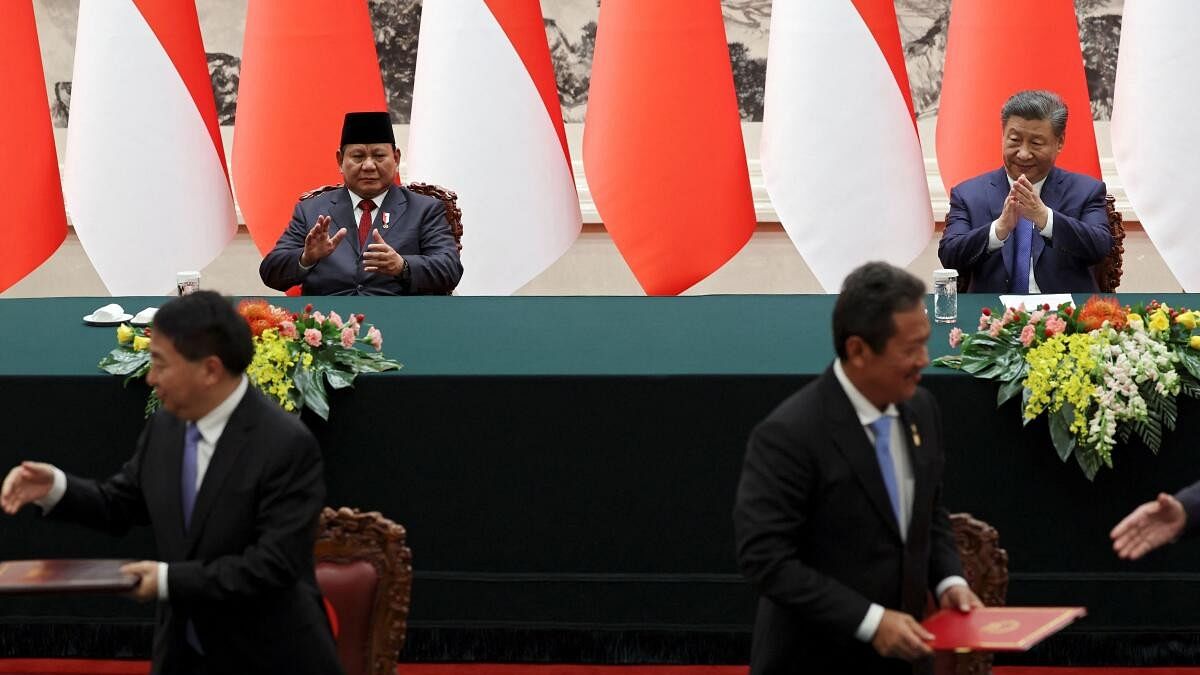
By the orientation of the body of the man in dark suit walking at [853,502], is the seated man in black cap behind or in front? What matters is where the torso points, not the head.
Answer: behind

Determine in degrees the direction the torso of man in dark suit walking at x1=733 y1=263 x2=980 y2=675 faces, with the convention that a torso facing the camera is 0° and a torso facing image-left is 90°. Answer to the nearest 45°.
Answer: approximately 315°

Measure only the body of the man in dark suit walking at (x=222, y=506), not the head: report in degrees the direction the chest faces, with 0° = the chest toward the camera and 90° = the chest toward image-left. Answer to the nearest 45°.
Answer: approximately 45°

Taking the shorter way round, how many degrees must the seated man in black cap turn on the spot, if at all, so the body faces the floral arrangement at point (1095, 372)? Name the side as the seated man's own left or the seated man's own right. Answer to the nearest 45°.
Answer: approximately 45° to the seated man's own left

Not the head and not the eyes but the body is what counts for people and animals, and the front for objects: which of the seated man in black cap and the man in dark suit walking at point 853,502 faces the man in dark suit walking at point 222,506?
the seated man in black cap
